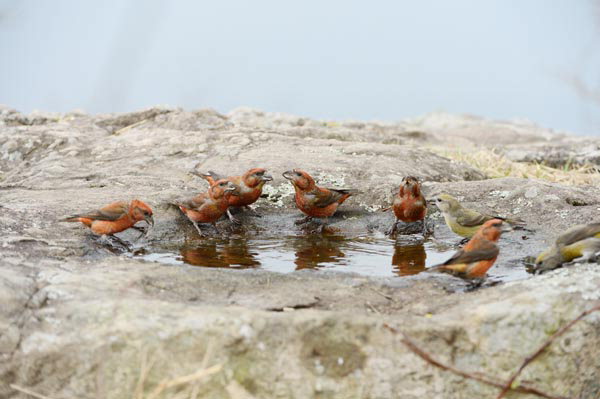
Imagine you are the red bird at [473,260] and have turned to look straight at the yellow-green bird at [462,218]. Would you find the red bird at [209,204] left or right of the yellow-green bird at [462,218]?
left

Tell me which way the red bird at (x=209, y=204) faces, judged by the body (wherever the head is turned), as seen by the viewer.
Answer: to the viewer's right

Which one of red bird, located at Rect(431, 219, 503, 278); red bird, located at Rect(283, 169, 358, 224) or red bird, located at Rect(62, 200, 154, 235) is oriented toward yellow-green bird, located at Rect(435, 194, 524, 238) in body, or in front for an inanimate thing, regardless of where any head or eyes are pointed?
red bird, located at Rect(62, 200, 154, 235)

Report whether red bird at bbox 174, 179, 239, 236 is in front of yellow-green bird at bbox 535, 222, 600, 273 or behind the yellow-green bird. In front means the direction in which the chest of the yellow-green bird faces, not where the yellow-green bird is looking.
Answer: in front

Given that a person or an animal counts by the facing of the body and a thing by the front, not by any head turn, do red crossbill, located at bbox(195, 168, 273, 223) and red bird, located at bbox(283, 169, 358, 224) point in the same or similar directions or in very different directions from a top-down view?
very different directions

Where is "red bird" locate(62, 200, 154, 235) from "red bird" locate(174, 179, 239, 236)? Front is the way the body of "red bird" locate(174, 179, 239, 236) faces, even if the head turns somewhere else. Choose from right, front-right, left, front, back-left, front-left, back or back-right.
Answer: back-right

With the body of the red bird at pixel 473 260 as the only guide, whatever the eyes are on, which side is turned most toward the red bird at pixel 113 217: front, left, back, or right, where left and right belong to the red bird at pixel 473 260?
back

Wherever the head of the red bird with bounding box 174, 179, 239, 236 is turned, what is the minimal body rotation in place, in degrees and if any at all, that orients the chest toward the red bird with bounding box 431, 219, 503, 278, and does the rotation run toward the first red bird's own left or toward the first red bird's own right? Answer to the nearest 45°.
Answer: approximately 45° to the first red bird's own right

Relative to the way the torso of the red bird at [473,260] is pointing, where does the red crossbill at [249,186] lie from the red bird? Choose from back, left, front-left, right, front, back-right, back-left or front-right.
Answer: back-left

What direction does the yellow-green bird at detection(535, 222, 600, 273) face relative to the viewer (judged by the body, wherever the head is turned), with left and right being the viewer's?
facing to the left of the viewer

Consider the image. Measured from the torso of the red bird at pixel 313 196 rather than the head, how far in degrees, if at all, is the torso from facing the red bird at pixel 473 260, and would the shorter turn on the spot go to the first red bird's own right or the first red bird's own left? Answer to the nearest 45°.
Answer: approximately 135° to the first red bird's own left

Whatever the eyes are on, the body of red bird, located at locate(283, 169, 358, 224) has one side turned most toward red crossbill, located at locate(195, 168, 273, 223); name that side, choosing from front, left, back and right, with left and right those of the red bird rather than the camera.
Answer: front

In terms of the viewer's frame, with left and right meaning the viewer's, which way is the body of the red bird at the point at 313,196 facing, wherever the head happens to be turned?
facing to the left of the viewer

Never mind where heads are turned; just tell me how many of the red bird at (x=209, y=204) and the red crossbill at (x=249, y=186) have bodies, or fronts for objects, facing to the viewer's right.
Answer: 2

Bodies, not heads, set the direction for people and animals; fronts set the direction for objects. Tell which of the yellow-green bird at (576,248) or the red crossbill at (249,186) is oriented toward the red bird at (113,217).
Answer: the yellow-green bird

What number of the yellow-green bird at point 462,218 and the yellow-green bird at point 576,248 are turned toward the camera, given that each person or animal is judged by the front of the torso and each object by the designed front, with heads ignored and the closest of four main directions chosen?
0

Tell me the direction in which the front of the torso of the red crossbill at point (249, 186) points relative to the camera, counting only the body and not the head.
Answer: to the viewer's right

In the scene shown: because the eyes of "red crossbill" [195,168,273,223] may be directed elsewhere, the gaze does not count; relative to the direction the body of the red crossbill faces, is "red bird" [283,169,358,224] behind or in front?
in front

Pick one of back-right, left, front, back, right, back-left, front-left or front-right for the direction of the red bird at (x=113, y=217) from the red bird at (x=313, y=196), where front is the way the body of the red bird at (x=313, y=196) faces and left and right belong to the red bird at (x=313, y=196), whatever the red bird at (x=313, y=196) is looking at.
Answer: front-left

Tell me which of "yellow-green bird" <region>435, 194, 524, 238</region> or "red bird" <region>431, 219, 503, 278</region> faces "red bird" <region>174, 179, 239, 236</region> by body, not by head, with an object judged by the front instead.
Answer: the yellow-green bird
